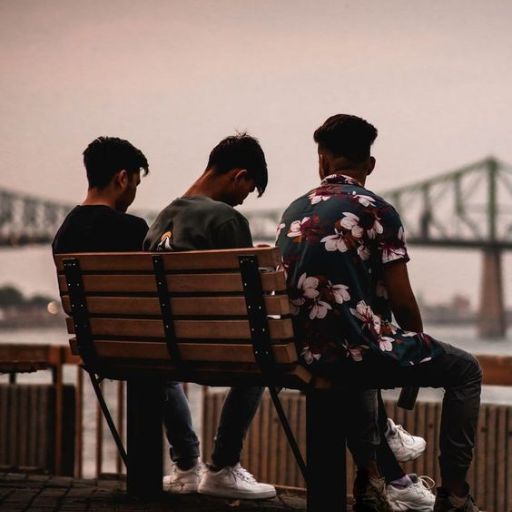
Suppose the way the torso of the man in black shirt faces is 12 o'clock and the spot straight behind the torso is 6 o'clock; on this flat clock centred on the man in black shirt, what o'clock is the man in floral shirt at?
The man in floral shirt is roughly at 3 o'clock from the man in black shirt.

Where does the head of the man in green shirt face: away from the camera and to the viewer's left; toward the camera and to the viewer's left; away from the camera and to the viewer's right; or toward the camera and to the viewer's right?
away from the camera and to the viewer's right

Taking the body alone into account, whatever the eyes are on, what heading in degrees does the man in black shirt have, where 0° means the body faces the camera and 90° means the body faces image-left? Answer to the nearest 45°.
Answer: approximately 225°

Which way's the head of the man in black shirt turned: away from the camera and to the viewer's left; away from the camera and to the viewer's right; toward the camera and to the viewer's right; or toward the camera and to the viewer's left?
away from the camera and to the viewer's right

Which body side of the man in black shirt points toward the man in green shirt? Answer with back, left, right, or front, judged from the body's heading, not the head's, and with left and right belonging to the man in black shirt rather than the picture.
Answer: right
